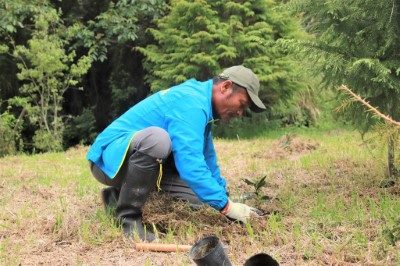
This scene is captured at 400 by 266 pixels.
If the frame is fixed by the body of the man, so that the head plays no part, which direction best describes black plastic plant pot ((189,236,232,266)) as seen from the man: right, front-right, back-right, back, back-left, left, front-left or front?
right

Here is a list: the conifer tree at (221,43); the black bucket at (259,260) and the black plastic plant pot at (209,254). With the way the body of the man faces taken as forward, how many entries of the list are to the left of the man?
1

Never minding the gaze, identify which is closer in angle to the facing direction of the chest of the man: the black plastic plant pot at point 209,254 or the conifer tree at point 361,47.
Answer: the conifer tree

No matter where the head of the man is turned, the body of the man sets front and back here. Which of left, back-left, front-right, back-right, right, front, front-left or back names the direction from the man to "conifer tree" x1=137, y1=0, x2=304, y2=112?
left

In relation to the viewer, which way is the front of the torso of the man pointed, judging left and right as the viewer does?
facing to the right of the viewer

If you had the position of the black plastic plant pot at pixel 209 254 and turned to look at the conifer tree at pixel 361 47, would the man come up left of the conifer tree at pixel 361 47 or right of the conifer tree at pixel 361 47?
left

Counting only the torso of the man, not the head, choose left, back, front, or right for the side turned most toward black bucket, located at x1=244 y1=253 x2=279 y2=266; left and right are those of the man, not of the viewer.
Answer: right

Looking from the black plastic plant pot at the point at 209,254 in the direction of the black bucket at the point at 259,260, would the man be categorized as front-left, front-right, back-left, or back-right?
back-left

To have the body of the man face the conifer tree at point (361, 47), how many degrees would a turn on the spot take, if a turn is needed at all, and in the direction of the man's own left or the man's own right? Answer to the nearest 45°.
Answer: approximately 45° to the man's own left
